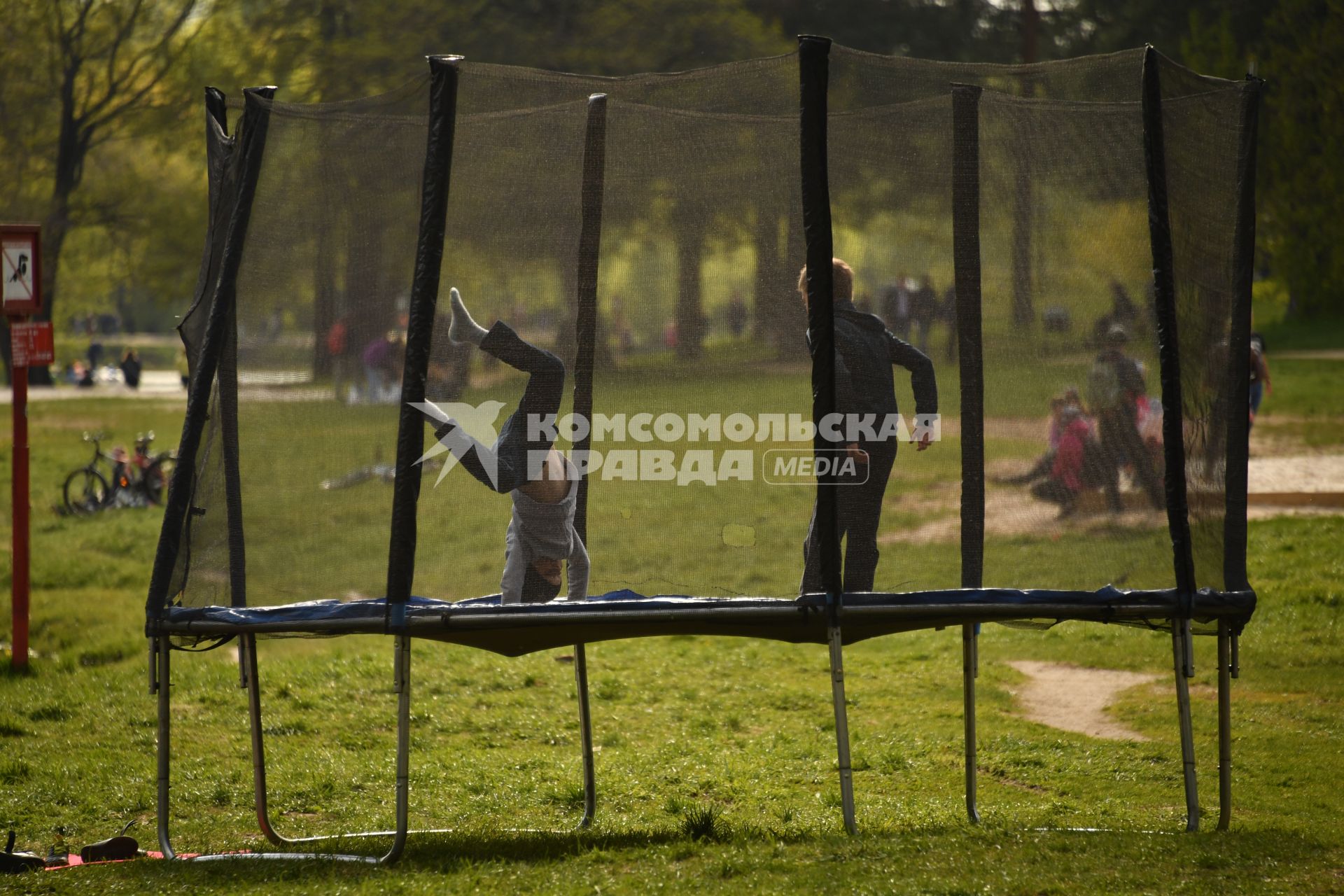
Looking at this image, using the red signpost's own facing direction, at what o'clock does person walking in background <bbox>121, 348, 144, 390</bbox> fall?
The person walking in background is roughly at 6 o'clock from the red signpost.

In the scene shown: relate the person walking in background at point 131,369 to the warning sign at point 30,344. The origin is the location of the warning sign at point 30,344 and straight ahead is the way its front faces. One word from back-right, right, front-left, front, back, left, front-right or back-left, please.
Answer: back

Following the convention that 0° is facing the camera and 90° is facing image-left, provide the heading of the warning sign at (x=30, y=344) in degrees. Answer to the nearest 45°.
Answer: approximately 0°

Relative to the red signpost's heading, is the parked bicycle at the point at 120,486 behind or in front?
behind

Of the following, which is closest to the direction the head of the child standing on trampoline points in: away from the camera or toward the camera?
away from the camera

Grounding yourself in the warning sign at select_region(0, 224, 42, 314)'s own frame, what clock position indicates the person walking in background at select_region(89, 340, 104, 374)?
The person walking in background is roughly at 6 o'clock from the warning sign.

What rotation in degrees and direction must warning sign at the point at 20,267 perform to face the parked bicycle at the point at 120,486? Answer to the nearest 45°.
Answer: approximately 180°

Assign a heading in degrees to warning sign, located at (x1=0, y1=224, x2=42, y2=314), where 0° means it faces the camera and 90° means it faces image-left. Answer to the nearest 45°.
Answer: approximately 0°
